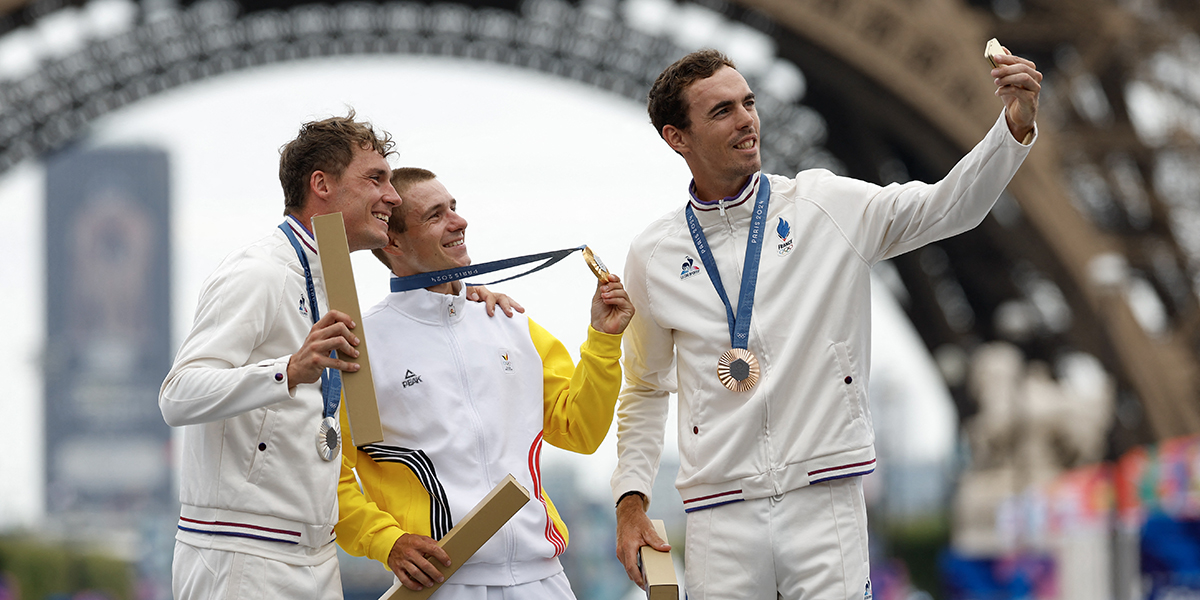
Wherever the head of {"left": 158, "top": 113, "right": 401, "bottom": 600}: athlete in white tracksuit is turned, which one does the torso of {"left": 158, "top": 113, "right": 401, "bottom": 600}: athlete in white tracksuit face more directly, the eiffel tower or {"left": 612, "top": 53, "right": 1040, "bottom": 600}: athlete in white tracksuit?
the athlete in white tracksuit

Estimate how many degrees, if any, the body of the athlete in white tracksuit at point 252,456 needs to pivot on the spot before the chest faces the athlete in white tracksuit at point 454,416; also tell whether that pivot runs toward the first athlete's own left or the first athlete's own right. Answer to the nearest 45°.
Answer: approximately 45° to the first athlete's own left

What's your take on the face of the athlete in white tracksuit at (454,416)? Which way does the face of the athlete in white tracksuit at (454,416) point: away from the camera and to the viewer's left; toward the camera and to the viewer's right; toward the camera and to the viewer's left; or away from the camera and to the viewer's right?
toward the camera and to the viewer's right

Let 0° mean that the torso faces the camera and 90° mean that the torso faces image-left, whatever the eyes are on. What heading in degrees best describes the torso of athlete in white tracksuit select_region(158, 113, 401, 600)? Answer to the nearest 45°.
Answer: approximately 270°
